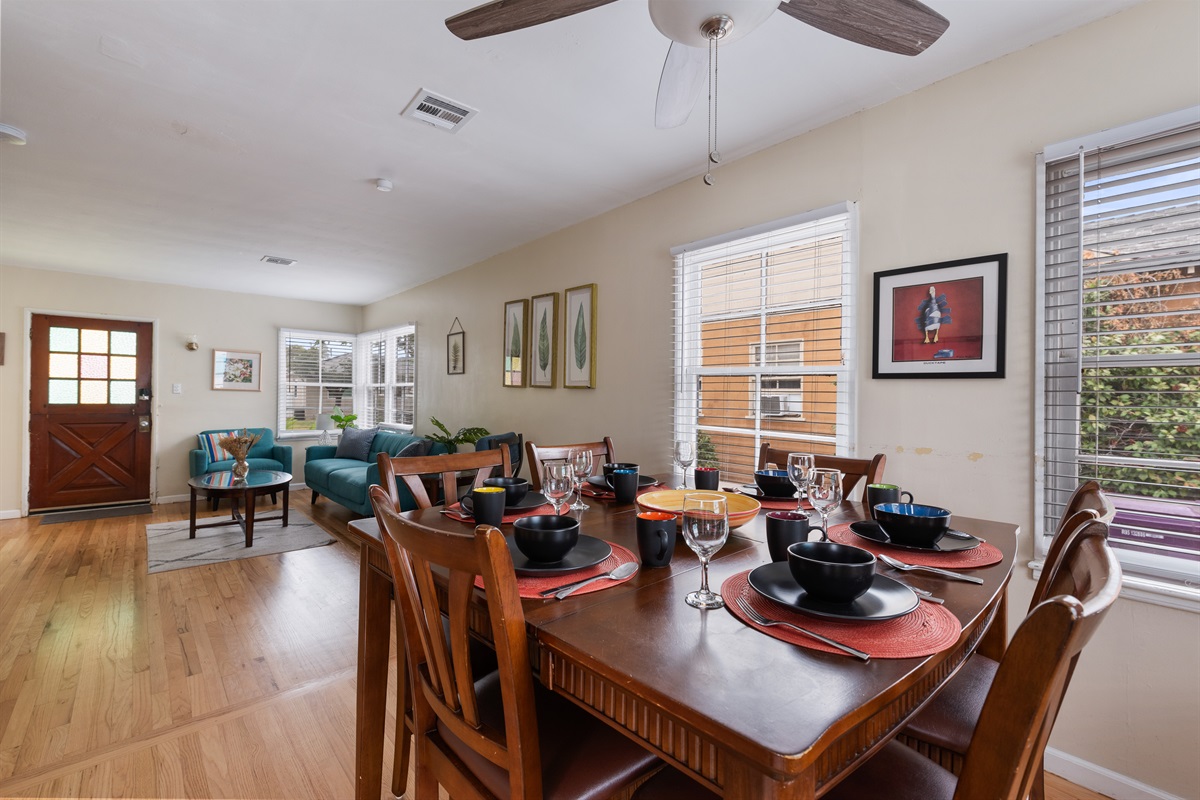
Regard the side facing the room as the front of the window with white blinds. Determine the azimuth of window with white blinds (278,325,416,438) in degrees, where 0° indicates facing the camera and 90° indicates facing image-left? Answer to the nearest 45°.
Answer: approximately 0°

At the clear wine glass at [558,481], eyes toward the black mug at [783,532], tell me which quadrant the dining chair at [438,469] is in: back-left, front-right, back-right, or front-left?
back-left

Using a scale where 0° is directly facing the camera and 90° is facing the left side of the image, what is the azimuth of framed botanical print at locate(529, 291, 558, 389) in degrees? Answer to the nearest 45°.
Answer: approximately 45°

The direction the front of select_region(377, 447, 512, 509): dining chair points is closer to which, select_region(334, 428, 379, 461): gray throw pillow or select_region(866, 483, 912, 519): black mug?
the black mug

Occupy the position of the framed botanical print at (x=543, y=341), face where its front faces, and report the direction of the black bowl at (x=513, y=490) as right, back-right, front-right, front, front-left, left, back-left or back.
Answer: front-left

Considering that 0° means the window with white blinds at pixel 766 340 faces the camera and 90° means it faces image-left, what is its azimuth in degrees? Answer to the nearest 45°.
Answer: approximately 45°

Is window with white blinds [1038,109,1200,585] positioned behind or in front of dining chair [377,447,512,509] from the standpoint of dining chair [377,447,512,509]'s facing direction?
in front

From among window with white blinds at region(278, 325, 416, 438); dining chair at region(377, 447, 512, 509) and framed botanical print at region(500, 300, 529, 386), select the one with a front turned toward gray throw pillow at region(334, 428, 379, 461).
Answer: the window with white blinds

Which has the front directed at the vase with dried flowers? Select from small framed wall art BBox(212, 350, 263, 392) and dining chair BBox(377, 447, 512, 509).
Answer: the small framed wall art

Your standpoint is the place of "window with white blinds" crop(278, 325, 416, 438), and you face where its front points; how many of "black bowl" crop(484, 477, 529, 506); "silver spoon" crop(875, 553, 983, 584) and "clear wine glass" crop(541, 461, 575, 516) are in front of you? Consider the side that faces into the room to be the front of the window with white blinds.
3

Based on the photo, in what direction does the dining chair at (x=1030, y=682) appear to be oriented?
to the viewer's left

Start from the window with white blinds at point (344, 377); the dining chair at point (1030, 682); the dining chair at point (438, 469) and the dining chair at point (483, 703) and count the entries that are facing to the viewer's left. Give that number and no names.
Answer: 1

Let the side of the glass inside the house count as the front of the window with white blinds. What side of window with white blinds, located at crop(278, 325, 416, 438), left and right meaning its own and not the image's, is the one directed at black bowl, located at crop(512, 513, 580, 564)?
front

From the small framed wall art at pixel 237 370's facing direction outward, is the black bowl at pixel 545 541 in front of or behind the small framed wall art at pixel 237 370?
in front

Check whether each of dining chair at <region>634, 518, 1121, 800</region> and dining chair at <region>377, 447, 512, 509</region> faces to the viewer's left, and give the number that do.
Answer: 1

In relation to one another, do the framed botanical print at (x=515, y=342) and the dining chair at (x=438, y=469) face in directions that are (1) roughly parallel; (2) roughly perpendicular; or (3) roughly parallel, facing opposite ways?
roughly perpendicular

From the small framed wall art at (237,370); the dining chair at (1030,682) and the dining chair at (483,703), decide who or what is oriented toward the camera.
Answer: the small framed wall art
